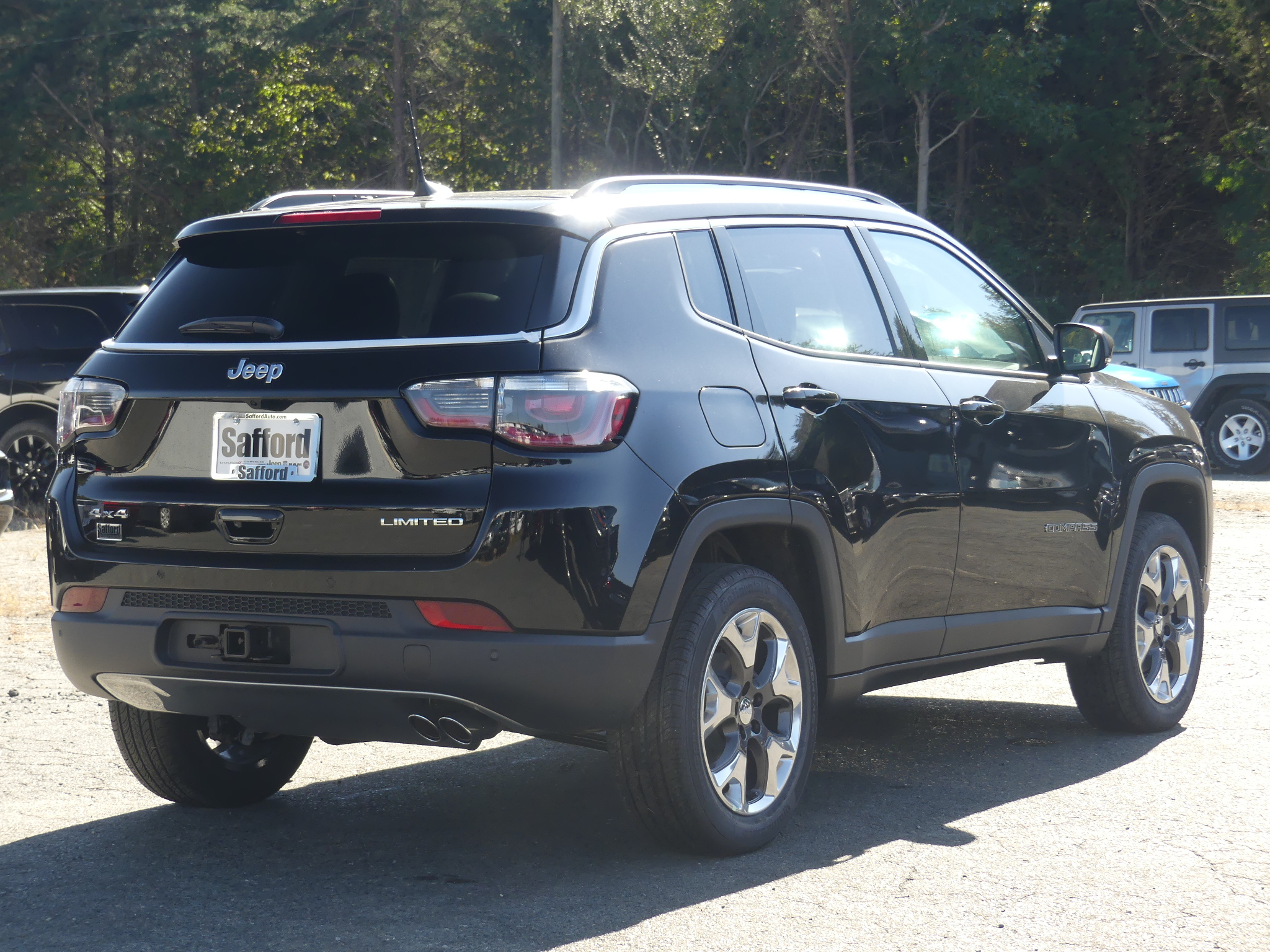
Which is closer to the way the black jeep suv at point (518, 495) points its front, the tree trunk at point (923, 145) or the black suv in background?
the tree trunk

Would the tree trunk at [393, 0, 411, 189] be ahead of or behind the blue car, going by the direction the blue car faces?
behind

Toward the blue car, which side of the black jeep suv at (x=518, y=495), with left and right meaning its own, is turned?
front

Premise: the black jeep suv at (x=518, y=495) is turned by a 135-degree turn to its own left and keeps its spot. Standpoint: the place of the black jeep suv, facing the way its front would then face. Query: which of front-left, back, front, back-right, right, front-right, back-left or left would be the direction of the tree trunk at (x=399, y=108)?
right

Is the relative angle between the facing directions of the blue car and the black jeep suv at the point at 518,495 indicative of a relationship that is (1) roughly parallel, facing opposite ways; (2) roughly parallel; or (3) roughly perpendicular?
roughly perpendicular

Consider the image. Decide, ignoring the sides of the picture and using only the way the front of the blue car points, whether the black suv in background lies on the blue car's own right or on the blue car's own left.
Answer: on the blue car's own right

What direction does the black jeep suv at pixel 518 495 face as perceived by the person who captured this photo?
facing away from the viewer and to the right of the viewer
